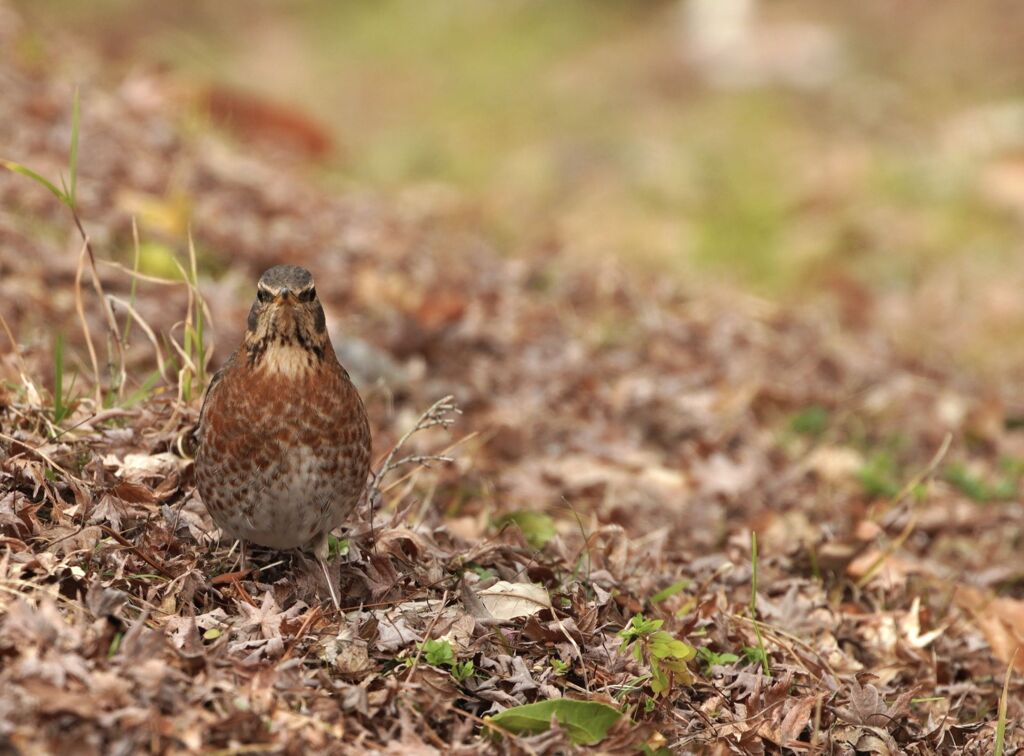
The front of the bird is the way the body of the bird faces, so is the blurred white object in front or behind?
behind

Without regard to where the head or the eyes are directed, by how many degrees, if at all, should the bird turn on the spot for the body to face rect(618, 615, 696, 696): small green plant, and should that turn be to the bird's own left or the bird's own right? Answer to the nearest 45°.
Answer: approximately 90° to the bird's own left

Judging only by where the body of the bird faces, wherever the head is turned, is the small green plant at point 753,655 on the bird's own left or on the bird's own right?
on the bird's own left

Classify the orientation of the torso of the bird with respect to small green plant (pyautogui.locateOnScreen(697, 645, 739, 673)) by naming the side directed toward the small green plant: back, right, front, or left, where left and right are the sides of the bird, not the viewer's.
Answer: left

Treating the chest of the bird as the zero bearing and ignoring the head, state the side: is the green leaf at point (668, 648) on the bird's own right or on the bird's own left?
on the bird's own left

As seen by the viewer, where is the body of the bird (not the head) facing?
toward the camera
